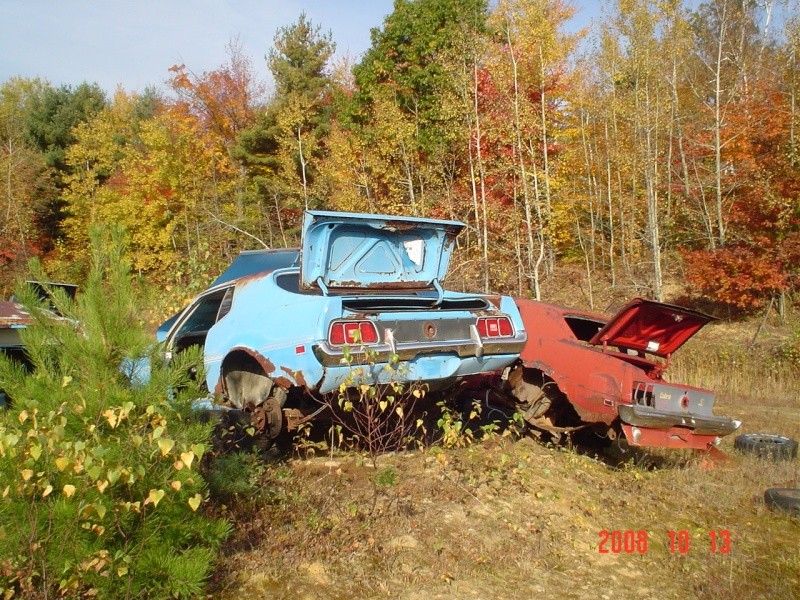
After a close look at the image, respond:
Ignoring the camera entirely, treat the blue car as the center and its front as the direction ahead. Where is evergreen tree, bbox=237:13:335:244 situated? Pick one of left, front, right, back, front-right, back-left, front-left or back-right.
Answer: front-right

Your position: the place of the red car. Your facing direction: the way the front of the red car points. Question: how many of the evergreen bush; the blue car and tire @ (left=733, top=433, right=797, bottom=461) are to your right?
1

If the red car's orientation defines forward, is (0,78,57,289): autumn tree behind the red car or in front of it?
in front

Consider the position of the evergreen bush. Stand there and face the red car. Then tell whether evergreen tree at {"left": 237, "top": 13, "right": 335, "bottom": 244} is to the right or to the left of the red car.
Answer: left

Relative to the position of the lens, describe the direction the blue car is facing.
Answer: facing away from the viewer and to the left of the viewer

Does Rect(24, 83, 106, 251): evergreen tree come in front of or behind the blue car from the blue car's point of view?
in front

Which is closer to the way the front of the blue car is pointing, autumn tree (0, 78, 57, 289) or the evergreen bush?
the autumn tree

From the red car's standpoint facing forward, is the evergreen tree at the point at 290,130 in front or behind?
in front

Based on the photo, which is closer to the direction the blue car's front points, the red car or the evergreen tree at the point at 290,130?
the evergreen tree

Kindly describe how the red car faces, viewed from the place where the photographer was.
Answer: facing away from the viewer and to the left of the viewer

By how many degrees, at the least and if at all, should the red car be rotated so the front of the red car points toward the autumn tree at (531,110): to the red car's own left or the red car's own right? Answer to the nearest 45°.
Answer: approximately 45° to the red car's own right
